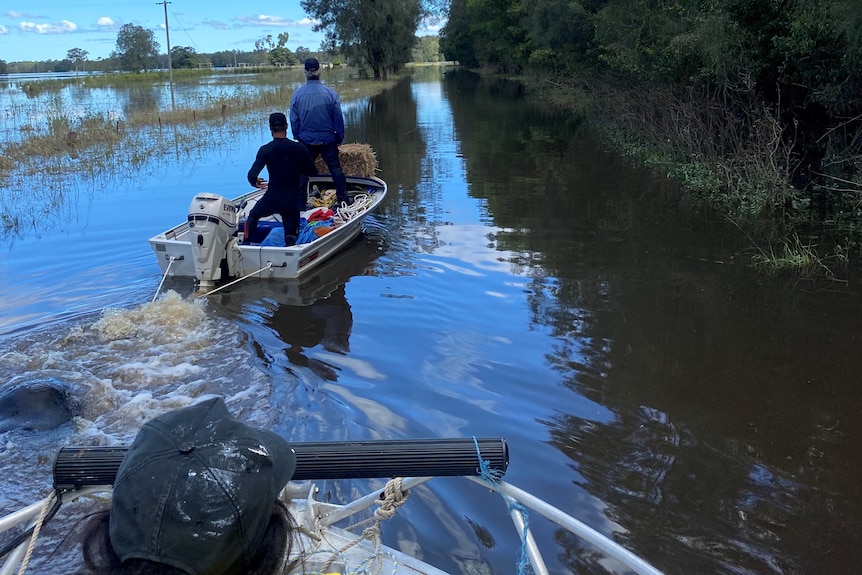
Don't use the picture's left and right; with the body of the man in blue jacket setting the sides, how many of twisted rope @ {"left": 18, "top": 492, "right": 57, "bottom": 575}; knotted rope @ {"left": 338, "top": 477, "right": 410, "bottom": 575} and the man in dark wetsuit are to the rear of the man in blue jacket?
3

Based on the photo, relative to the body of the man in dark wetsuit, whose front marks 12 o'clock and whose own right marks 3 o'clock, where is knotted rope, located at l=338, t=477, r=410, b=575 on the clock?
The knotted rope is roughly at 6 o'clock from the man in dark wetsuit.

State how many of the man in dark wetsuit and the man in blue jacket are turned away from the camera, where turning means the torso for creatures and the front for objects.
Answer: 2

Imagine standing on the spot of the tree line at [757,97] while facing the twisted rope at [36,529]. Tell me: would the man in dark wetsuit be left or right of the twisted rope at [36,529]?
right

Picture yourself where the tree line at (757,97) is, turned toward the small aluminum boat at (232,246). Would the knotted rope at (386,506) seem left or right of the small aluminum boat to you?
left

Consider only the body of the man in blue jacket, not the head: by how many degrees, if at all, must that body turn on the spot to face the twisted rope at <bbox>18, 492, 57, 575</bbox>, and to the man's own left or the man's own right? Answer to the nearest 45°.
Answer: approximately 180°

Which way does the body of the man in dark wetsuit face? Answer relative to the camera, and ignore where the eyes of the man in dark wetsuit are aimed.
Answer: away from the camera

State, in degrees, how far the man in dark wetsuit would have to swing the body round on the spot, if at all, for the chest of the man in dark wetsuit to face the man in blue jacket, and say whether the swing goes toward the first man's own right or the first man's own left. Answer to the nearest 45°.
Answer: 0° — they already face them

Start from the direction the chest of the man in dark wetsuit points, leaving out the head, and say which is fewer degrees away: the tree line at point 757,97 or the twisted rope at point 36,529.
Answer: the tree line

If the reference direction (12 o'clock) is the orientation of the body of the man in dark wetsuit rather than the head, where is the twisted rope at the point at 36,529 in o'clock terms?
The twisted rope is roughly at 6 o'clock from the man in dark wetsuit.

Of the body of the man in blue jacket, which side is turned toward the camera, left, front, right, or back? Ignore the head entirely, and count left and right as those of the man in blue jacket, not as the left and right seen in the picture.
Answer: back

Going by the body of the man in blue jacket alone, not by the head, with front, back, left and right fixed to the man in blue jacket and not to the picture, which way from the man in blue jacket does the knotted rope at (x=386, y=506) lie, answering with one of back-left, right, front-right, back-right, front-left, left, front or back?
back

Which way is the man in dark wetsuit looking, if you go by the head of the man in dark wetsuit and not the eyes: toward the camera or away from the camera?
away from the camera

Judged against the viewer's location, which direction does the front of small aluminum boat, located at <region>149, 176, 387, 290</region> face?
facing away from the viewer and to the right of the viewer
